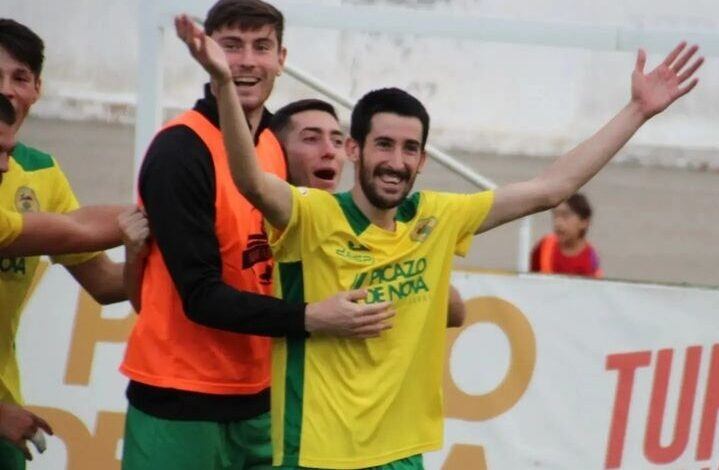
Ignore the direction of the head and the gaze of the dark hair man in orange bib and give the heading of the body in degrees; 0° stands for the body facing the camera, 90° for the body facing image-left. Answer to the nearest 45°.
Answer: approximately 315°

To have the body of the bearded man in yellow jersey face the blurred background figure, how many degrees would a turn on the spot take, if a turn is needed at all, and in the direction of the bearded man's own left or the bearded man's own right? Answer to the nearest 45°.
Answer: approximately 135° to the bearded man's own left

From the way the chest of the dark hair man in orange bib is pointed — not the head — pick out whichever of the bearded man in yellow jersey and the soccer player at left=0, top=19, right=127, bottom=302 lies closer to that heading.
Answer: the bearded man in yellow jersey
